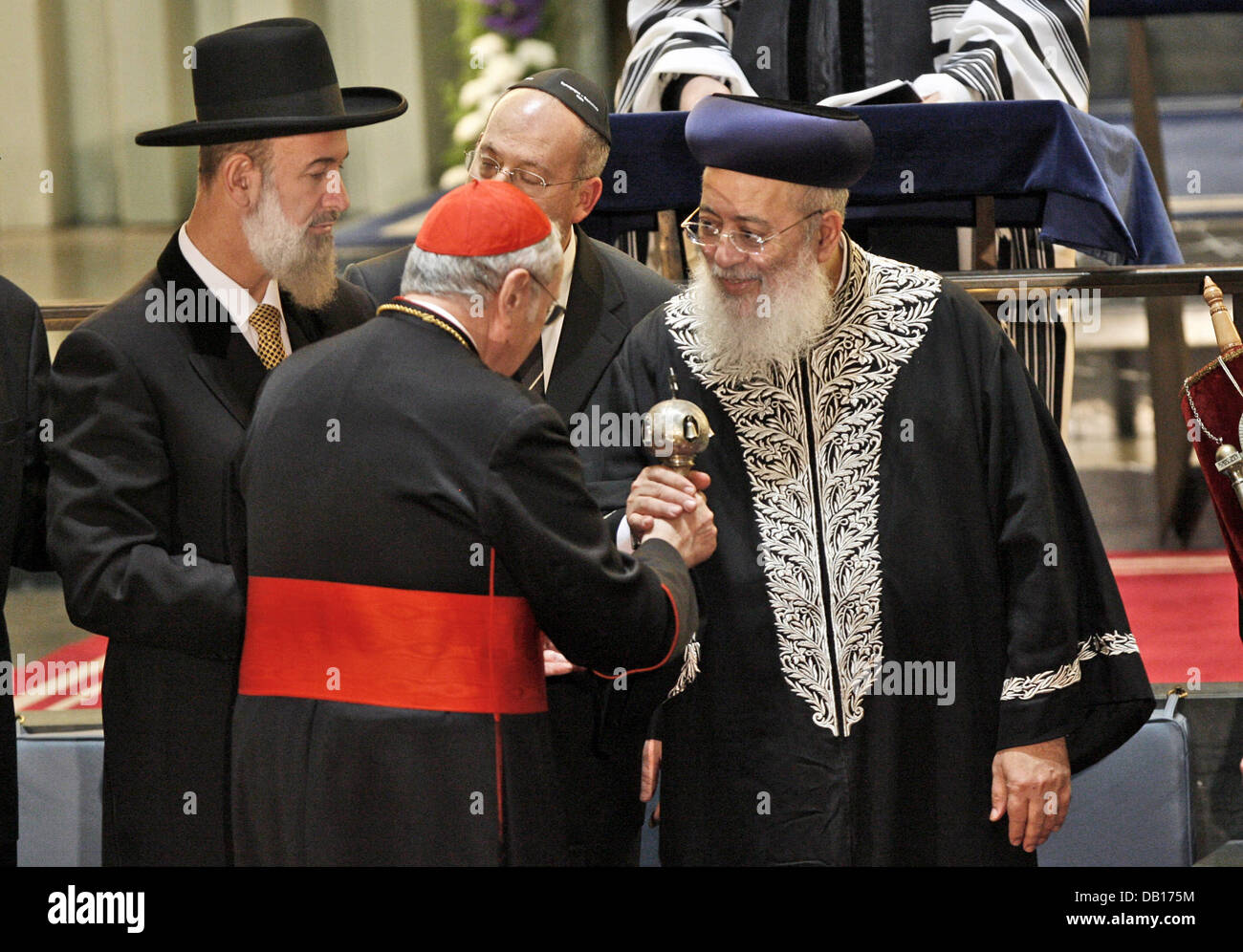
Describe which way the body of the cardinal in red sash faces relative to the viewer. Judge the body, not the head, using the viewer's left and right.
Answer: facing away from the viewer and to the right of the viewer

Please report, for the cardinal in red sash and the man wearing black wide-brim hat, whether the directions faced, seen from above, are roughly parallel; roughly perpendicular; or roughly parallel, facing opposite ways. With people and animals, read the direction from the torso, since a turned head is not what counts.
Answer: roughly perpendicular

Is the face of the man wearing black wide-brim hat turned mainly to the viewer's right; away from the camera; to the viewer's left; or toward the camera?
to the viewer's right

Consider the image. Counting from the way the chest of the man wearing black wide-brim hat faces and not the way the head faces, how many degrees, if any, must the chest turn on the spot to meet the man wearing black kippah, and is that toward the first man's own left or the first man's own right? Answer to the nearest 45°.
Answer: approximately 90° to the first man's own left

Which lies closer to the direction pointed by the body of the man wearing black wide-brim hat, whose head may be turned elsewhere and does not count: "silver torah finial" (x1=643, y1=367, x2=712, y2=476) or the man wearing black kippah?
the silver torah finial

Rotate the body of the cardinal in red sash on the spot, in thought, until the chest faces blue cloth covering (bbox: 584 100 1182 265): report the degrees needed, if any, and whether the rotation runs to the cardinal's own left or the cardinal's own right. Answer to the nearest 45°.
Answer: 0° — they already face it

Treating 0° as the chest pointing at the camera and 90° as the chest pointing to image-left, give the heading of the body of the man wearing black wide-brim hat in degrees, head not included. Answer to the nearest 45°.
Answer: approximately 315°

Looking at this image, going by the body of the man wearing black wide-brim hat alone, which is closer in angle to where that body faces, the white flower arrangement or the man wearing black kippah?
the man wearing black kippah

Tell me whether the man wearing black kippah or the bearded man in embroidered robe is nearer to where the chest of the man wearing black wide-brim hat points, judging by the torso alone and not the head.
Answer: the bearded man in embroidered robe

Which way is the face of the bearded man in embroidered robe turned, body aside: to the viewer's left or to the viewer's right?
to the viewer's left

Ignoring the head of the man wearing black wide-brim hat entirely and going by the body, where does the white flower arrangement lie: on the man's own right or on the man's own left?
on the man's own left
